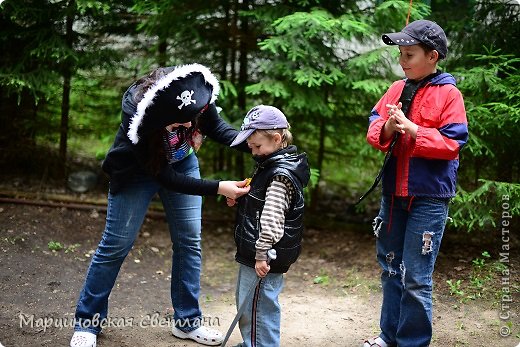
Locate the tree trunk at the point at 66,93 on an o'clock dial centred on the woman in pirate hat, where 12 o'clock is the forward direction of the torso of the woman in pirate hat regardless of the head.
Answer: The tree trunk is roughly at 7 o'clock from the woman in pirate hat.

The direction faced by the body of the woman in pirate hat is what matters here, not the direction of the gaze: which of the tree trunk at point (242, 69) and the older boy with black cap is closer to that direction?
the older boy with black cap

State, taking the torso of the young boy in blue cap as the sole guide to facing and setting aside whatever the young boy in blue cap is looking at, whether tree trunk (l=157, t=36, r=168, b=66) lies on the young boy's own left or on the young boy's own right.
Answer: on the young boy's own right

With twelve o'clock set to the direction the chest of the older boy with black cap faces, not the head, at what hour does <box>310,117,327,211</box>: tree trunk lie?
The tree trunk is roughly at 4 o'clock from the older boy with black cap.

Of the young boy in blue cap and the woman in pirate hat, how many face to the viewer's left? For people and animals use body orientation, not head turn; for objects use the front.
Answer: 1

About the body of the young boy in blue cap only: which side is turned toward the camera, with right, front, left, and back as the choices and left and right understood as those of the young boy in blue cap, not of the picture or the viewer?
left

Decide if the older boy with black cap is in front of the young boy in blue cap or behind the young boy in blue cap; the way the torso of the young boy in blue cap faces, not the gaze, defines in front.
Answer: behind

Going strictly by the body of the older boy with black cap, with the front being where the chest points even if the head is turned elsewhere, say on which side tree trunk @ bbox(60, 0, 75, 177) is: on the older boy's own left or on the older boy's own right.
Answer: on the older boy's own right

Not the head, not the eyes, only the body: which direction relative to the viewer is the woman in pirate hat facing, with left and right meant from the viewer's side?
facing the viewer and to the right of the viewer

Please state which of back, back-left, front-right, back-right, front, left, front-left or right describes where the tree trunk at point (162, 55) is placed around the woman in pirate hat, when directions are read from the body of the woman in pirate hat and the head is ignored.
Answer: back-left

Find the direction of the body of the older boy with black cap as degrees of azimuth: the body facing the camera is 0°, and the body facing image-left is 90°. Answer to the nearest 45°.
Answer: approximately 45°

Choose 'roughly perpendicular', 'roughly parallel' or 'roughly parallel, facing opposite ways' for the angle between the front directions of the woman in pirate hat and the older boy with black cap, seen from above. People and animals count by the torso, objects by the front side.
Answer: roughly perpendicular

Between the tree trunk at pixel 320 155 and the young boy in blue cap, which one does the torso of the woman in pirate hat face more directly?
the young boy in blue cap
